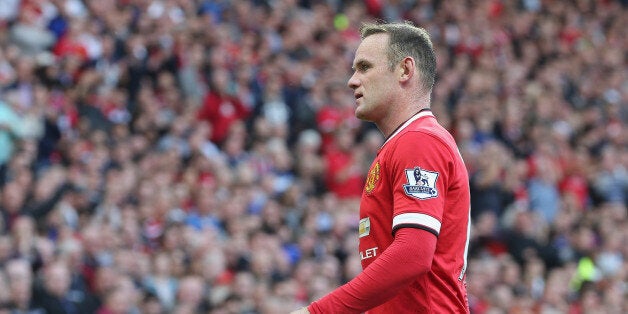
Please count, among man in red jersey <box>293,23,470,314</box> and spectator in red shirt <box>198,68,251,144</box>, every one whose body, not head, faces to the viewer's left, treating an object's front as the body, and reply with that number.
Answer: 1

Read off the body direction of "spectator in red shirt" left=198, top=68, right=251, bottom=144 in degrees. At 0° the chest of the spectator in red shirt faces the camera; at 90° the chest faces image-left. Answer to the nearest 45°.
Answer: approximately 0°

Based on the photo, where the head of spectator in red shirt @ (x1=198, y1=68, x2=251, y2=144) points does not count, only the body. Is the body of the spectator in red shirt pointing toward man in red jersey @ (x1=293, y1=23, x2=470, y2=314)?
yes

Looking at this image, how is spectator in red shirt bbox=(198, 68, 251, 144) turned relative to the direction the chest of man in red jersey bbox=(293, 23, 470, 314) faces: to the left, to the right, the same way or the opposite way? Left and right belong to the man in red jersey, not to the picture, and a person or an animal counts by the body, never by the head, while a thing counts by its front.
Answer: to the left

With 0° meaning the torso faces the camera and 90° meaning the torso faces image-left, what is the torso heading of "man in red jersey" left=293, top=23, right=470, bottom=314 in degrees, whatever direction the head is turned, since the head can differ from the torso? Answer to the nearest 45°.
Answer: approximately 90°

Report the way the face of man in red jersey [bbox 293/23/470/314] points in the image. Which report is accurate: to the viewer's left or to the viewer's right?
to the viewer's left

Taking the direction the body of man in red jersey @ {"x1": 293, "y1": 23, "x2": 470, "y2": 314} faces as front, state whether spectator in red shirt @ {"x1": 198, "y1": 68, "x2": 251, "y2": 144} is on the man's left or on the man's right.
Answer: on the man's right
